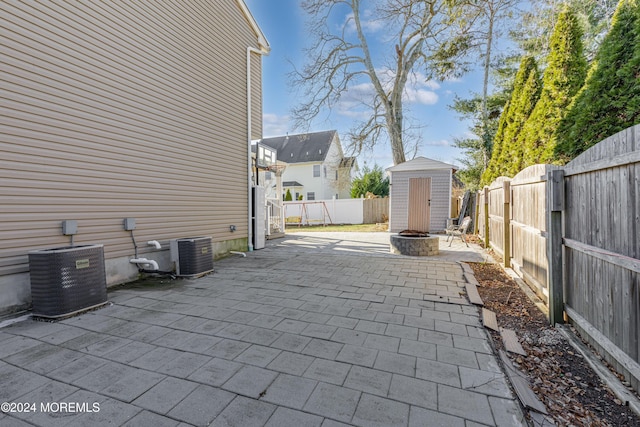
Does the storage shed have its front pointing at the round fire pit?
yes

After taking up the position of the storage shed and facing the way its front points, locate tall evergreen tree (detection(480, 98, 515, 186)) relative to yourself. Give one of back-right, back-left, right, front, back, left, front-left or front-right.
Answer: left

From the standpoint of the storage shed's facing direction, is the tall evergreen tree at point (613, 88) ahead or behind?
ahead

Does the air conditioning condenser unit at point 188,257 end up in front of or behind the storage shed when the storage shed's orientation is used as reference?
in front

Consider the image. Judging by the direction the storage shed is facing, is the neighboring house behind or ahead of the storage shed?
behind

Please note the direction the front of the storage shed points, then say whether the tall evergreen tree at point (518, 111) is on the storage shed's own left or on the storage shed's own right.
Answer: on the storage shed's own left

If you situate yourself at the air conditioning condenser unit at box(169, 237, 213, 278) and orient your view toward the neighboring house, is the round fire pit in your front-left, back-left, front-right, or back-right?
front-right

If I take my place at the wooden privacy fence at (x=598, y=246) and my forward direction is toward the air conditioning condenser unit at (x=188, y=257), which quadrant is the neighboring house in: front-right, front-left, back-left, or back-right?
front-right

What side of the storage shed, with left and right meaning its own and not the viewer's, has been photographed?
front
